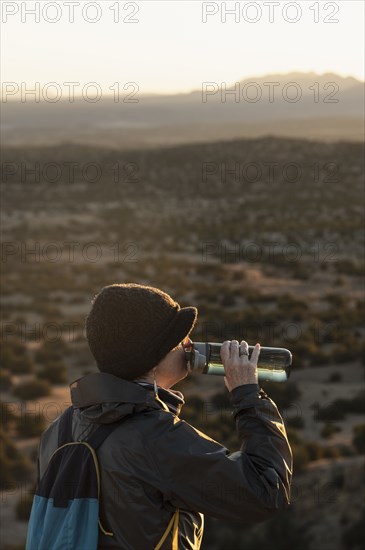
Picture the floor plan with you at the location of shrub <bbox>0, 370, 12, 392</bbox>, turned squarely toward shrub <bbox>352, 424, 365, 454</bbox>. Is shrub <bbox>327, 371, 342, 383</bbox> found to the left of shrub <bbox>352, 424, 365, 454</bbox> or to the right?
left

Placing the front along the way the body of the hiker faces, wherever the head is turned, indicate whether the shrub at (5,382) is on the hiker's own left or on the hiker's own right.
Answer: on the hiker's own left

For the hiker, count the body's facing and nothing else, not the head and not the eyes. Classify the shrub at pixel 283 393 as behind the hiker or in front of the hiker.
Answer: in front

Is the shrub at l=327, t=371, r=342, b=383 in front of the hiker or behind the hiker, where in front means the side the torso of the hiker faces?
in front

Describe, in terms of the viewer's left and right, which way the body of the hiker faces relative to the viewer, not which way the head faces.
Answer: facing away from the viewer and to the right of the viewer

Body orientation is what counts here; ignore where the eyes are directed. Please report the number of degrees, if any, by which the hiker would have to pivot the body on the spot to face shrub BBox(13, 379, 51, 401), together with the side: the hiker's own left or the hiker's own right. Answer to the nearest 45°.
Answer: approximately 45° to the hiker's own left

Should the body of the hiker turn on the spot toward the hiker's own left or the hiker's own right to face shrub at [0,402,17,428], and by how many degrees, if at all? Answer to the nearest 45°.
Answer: approximately 45° to the hiker's own left

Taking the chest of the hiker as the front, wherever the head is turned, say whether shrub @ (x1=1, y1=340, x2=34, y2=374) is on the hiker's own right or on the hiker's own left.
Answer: on the hiker's own left

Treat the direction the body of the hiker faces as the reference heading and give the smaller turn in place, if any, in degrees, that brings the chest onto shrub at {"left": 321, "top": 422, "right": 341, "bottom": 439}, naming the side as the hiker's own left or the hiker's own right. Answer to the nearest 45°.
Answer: approximately 45° to the hiker's own left
